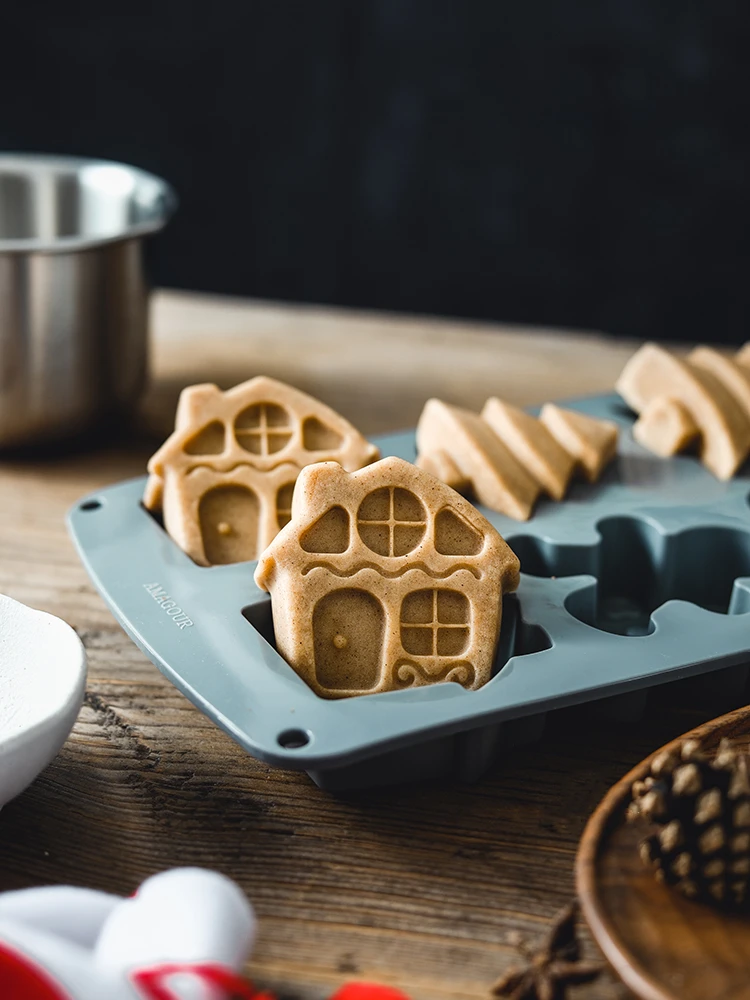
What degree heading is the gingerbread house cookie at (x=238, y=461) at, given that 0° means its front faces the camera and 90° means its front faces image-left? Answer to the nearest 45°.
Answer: approximately 0°

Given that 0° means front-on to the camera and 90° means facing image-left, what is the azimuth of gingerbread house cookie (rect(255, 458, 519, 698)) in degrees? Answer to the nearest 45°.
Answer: approximately 0°

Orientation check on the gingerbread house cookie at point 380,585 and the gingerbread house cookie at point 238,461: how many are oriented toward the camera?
2
